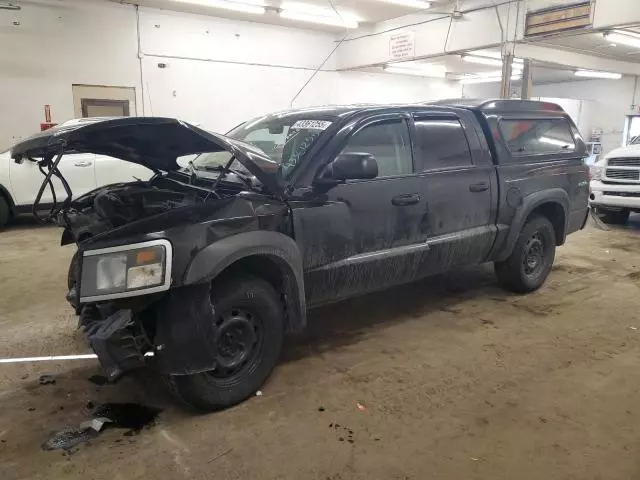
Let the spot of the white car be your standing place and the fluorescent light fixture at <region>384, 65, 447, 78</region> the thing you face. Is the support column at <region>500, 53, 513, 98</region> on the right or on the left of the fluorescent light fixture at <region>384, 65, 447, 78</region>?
right

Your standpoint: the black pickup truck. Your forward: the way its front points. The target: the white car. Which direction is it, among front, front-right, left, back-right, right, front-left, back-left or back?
right

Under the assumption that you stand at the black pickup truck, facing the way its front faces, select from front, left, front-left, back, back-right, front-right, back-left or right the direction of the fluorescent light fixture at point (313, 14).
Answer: back-right

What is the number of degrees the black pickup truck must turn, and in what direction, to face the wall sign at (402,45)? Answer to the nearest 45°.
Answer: approximately 135° to its right

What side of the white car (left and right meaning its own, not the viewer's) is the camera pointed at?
left

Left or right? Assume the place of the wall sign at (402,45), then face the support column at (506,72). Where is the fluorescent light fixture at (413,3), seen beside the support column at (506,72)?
right

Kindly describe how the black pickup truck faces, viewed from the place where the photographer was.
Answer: facing the viewer and to the left of the viewer

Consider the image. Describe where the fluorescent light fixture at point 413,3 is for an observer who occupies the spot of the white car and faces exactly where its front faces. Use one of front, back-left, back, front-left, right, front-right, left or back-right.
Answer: back

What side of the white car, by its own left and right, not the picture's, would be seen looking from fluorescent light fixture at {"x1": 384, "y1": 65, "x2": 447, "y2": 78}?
back

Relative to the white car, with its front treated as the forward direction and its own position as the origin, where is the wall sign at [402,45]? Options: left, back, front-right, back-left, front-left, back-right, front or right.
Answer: back

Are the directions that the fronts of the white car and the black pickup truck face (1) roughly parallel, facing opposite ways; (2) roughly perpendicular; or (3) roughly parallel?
roughly parallel

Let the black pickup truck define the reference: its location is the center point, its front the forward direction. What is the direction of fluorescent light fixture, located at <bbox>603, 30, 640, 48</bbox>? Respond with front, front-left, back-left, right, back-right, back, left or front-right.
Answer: back

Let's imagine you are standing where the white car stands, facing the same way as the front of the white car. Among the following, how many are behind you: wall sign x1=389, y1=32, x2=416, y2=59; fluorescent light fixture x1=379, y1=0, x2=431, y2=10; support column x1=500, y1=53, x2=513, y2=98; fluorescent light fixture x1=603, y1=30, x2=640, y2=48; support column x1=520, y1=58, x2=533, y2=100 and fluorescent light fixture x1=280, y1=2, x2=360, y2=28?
6
